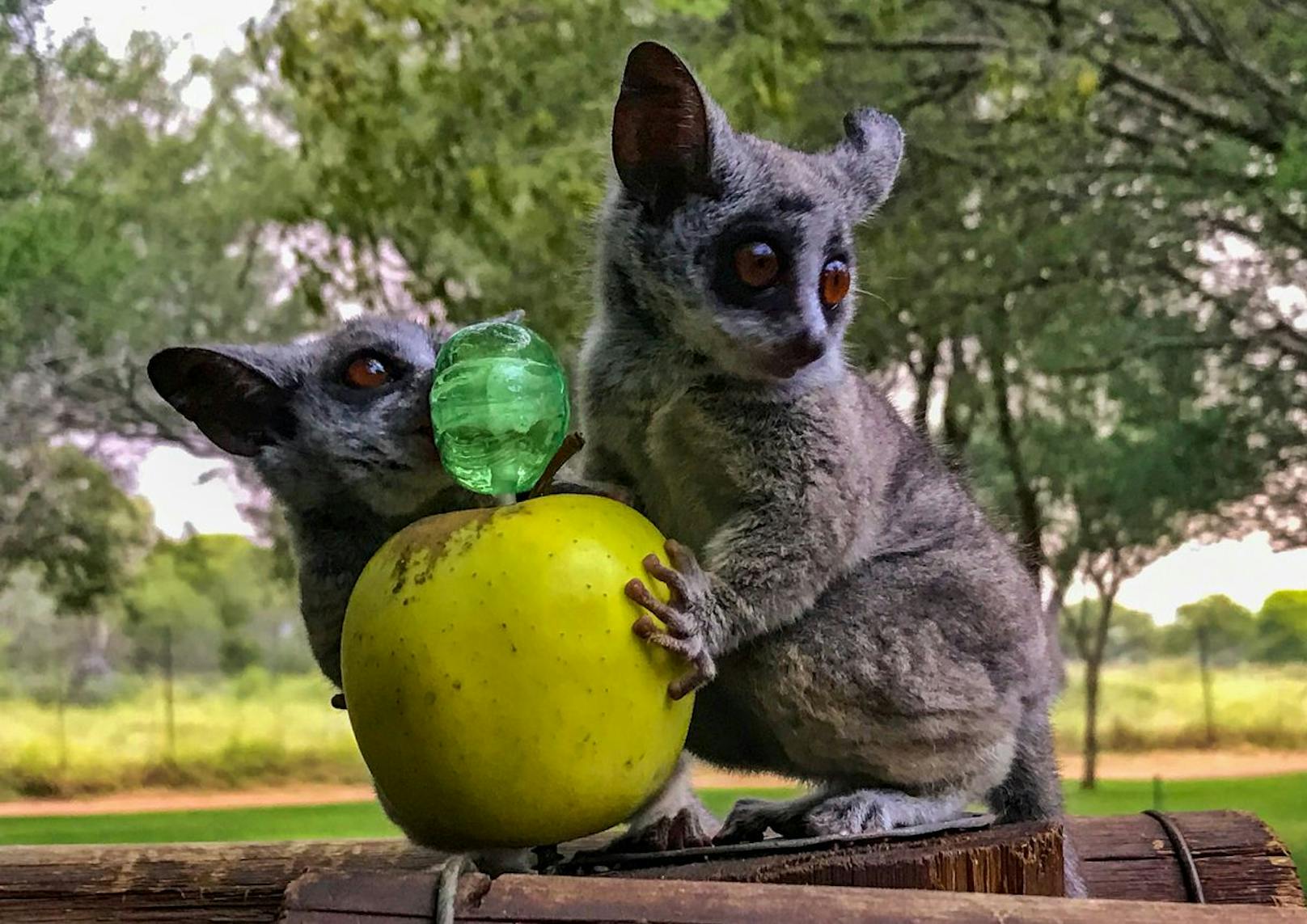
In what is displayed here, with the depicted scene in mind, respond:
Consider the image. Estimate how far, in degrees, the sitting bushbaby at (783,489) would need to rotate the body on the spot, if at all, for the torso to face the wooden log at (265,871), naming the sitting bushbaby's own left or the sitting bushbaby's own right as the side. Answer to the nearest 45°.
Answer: approximately 45° to the sitting bushbaby's own right

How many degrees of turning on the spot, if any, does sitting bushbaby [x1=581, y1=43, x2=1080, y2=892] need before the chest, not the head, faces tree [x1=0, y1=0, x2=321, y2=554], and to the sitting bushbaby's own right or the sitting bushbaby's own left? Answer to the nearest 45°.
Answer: approximately 45° to the sitting bushbaby's own right

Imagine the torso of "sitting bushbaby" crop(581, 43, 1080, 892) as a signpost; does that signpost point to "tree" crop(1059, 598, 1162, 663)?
no

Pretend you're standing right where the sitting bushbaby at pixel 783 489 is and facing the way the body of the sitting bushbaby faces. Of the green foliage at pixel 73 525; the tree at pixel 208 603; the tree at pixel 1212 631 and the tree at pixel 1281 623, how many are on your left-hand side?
0

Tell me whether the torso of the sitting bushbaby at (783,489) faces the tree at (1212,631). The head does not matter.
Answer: no

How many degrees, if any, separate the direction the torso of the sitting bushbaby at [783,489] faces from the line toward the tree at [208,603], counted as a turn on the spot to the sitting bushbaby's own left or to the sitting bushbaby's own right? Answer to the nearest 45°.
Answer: approximately 45° to the sitting bushbaby's own right

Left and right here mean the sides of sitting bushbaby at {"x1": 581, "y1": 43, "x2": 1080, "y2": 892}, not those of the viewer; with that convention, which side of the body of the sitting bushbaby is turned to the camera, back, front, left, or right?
left

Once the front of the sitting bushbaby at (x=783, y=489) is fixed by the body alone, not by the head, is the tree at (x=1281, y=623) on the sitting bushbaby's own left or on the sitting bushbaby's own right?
on the sitting bushbaby's own right

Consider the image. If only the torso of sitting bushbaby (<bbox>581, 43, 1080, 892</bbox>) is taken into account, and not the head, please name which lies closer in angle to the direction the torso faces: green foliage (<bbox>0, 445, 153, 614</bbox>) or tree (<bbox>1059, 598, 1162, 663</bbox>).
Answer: the green foliage

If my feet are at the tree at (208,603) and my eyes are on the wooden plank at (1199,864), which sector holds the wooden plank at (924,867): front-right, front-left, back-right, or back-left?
front-right
